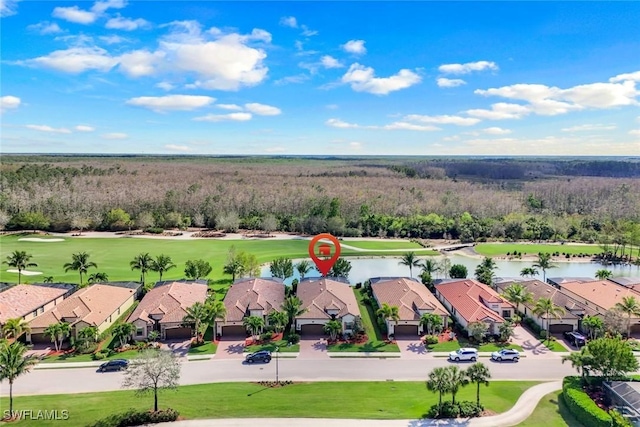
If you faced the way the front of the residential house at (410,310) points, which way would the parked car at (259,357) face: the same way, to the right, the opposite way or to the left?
to the right

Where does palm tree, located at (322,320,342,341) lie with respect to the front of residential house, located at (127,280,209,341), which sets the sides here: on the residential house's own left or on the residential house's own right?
on the residential house's own left

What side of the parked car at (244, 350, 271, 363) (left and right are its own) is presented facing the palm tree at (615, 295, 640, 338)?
back

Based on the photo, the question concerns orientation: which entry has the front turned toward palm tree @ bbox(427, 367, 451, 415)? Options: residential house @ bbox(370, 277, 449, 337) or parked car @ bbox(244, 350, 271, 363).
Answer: the residential house

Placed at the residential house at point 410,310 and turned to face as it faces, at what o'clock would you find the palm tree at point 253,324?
The palm tree is roughly at 2 o'clock from the residential house.

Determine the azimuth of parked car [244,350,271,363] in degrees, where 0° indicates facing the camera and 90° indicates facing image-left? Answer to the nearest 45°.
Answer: approximately 90°

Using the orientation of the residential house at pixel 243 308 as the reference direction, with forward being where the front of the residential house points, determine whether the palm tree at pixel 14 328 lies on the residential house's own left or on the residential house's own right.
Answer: on the residential house's own right

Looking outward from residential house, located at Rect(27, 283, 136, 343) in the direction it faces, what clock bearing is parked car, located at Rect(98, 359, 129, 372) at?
The parked car is roughly at 10 o'clock from the residential house.
